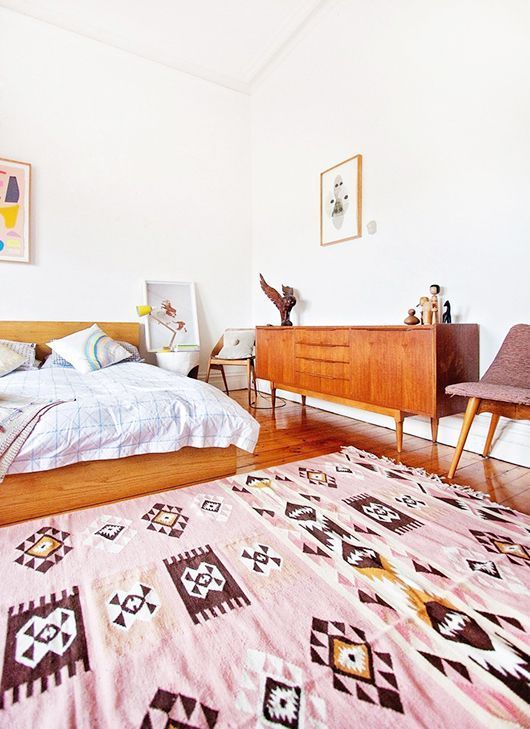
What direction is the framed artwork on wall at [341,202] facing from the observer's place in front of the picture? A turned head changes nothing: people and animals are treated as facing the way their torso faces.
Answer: facing the viewer and to the left of the viewer

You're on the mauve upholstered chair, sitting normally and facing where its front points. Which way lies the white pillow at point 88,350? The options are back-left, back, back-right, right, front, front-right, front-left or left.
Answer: front-right

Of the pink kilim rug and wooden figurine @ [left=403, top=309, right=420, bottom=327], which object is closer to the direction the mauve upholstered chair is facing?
the pink kilim rug

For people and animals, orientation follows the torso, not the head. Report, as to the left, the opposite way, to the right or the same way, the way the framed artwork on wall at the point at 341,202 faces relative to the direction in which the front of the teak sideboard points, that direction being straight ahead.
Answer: the same way

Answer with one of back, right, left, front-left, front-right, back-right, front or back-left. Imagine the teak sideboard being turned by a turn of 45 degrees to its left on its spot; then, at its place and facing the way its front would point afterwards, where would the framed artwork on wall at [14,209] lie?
right

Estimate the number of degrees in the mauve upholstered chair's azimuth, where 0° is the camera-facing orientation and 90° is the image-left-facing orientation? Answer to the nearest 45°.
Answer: approximately 45°

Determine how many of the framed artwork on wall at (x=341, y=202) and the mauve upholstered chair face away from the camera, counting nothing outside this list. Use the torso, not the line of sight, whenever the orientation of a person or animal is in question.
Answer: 0

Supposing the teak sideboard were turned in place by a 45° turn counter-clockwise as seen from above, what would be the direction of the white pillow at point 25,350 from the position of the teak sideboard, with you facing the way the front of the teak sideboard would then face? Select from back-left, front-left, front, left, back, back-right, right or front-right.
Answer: right

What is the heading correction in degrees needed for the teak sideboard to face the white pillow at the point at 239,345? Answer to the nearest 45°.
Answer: approximately 90° to its right

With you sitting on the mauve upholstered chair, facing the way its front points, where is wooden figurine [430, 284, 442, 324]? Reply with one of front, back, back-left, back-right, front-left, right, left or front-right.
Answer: right
